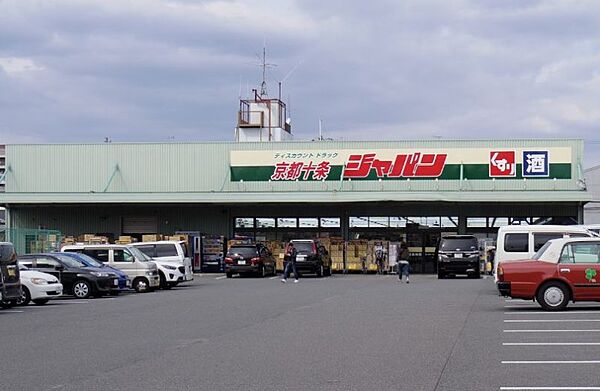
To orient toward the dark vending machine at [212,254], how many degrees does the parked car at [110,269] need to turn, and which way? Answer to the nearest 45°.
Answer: approximately 90° to its left

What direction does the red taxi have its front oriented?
to the viewer's right

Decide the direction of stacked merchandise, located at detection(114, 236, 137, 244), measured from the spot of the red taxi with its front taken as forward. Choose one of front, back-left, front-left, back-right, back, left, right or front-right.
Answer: back-left

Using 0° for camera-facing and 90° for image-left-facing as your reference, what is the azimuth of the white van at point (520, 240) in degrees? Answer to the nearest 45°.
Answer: approximately 270°

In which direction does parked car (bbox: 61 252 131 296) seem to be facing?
to the viewer's right

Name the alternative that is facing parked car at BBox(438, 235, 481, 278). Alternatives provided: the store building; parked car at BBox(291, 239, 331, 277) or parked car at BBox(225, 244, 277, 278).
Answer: the store building

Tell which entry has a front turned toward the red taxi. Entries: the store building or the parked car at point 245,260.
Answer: the store building

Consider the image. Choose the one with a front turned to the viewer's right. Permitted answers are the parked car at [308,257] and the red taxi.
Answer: the red taxi
